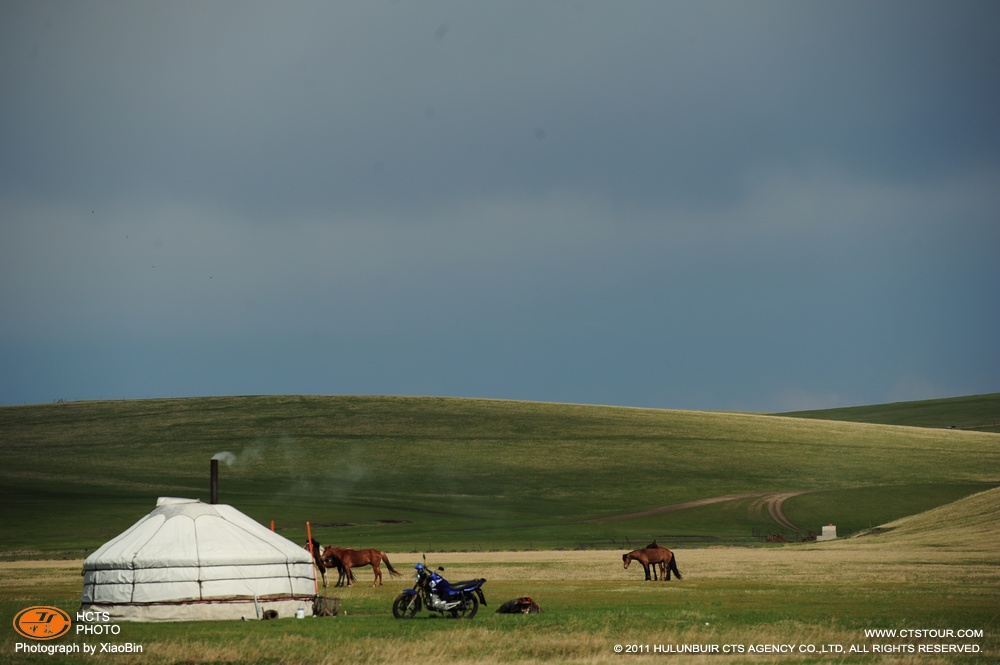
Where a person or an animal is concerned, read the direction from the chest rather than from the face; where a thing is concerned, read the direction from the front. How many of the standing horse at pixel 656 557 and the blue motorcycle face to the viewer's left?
2

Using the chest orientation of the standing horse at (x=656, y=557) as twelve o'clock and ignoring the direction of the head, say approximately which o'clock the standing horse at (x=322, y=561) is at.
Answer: the standing horse at (x=322, y=561) is roughly at 11 o'clock from the standing horse at (x=656, y=557).

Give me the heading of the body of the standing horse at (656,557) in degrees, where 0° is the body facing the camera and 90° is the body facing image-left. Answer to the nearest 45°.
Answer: approximately 90°

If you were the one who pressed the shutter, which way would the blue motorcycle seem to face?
facing to the left of the viewer

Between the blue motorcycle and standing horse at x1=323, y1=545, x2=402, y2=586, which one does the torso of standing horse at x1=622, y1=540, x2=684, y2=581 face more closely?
the standing horse at x1=323, y1=545, x2=402, y2=586

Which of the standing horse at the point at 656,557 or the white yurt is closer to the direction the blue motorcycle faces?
the white yurt

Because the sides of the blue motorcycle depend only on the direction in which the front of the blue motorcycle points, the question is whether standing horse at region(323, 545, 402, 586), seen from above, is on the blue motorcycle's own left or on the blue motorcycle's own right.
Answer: on the blue motorcycle's own right
